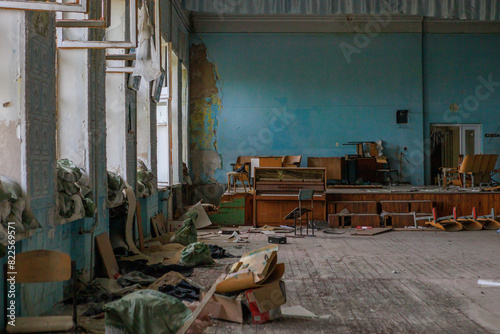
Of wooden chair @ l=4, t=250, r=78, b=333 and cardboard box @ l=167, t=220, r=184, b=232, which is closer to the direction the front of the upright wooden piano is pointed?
the wooden chair

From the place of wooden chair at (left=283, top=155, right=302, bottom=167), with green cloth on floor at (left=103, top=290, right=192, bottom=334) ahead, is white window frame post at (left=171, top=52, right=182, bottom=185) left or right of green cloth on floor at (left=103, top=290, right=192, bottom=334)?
right

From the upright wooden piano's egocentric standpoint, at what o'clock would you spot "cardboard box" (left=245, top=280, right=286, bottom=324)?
The cardboard box is roughly at 12 o'clock from the upright wooden piano.

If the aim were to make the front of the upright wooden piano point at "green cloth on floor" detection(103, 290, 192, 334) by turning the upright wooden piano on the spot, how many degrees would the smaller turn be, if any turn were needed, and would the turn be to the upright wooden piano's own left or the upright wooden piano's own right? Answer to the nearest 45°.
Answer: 0° — it already faces it

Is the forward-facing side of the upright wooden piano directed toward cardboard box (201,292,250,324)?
yes

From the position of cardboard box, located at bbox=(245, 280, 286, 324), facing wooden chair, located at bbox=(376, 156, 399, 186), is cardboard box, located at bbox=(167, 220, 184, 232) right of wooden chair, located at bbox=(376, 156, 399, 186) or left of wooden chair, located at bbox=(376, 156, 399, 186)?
left

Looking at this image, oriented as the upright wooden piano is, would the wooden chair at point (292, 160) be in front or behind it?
behind

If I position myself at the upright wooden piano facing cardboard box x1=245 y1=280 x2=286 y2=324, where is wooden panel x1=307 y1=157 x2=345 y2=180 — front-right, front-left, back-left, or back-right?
back-left

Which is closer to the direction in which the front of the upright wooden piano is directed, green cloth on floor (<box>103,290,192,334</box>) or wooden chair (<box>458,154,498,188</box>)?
the green cloth on floor

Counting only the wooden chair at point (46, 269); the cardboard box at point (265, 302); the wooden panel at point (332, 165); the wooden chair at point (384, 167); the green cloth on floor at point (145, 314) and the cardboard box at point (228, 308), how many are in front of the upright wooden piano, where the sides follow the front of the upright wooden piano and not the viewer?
4

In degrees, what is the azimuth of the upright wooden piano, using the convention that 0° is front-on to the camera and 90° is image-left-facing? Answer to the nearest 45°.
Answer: approximately 0°

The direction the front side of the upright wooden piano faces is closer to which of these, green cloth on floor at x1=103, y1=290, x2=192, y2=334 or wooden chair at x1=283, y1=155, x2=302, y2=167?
the green cloth on floor

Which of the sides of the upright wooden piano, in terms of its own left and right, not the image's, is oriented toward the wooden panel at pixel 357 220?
left

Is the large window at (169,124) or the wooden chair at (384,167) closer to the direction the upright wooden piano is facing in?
the large window
